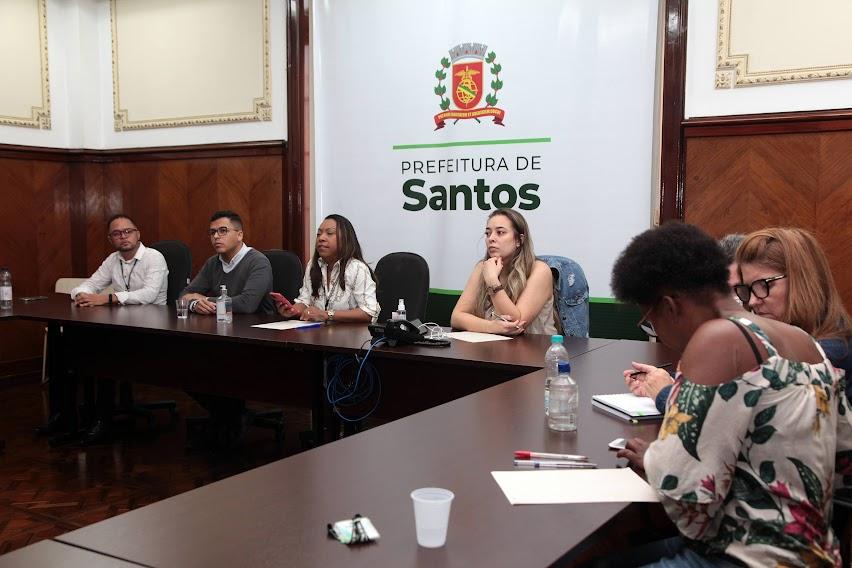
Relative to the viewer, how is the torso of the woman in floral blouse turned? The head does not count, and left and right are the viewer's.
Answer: facing away from the viewer and to the left of the viewer

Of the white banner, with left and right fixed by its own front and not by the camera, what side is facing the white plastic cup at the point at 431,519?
front

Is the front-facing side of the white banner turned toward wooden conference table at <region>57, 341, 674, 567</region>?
yes

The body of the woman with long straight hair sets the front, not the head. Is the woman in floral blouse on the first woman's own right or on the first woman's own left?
on the first woman's own left

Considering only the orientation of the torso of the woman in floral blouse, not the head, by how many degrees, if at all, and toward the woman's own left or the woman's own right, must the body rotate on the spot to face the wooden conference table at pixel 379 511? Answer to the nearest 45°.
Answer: approximately 45° to the woman's own left

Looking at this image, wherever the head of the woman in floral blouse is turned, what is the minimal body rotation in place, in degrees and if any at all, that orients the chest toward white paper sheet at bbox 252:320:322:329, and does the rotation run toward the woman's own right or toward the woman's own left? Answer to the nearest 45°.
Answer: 0° — they already face it

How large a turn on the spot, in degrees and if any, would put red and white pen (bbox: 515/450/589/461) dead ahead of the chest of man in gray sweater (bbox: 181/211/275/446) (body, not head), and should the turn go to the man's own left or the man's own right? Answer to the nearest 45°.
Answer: approximately 45° to the man's own left

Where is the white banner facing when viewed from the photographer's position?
facing the viewer

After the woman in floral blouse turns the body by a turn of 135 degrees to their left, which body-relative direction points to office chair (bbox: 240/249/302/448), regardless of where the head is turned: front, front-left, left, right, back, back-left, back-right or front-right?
back-right

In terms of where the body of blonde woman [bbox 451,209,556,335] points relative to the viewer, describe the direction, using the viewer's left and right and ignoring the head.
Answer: facing the viewer and to the left of the viewer
